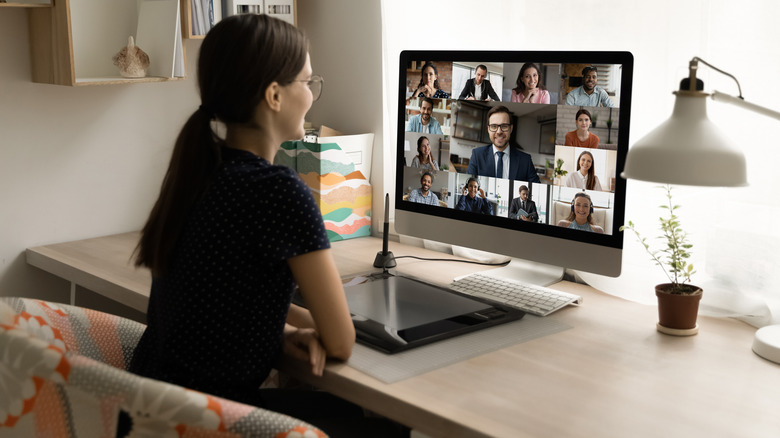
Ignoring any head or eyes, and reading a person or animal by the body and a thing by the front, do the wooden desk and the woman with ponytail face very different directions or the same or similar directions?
very different directions

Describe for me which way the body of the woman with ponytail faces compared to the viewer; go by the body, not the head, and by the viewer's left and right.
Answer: facing away from the viewer and to the right of the viewer

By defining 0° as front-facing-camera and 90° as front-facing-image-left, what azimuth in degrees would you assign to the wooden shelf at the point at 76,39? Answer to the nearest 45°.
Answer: approximately 315°

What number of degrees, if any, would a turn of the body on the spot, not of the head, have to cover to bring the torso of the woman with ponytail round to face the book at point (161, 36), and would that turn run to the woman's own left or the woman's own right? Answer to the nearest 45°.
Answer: approximately 45° to the woman's own left

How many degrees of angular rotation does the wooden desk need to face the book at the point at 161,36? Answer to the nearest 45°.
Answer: approximately 90° to its right

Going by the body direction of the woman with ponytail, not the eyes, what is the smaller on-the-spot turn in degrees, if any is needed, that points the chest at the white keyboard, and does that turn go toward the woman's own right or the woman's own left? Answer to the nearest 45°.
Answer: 0° — they already face it

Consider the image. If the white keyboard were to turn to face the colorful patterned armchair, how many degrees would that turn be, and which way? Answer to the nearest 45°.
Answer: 0° — it already faces it

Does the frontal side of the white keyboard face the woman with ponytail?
yes

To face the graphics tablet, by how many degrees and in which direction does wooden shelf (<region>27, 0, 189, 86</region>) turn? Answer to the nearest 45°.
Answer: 0° — it already faces it

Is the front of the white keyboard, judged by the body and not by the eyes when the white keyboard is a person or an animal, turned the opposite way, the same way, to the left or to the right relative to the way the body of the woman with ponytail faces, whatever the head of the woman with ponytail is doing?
the opposite way

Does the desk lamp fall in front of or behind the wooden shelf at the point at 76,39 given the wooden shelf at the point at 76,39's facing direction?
in front

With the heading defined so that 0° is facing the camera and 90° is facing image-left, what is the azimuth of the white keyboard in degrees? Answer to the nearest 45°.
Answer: approximately 45°
